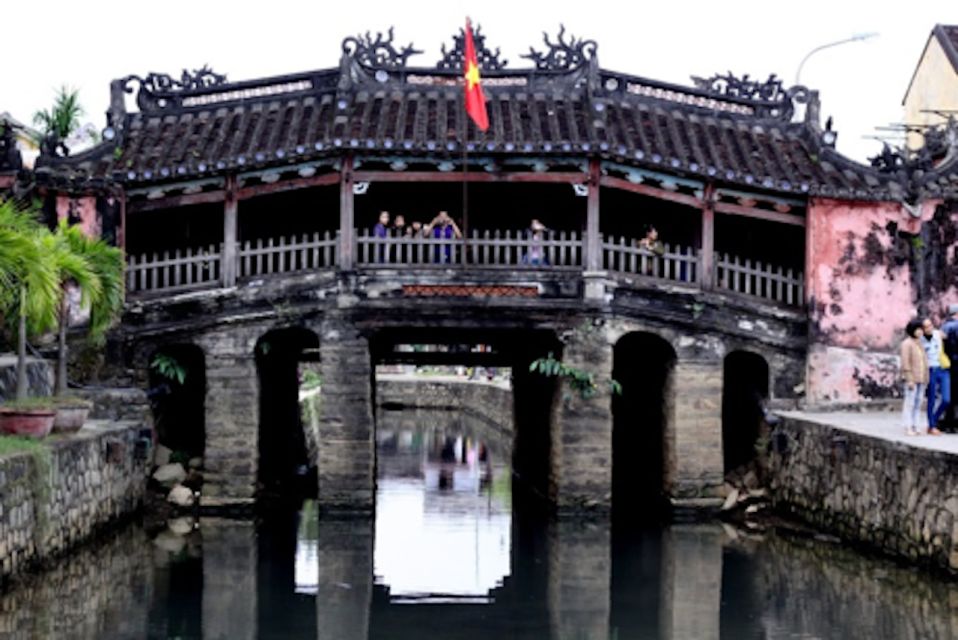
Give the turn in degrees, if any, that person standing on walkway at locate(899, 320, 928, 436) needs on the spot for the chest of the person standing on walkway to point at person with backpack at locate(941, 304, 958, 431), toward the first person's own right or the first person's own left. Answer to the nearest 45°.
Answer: approximately 45° to the first person's own left

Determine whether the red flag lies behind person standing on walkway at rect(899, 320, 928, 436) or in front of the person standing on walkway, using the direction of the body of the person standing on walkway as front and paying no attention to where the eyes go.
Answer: behind

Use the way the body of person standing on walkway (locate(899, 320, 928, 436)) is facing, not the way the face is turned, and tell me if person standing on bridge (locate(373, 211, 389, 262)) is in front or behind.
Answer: behind
